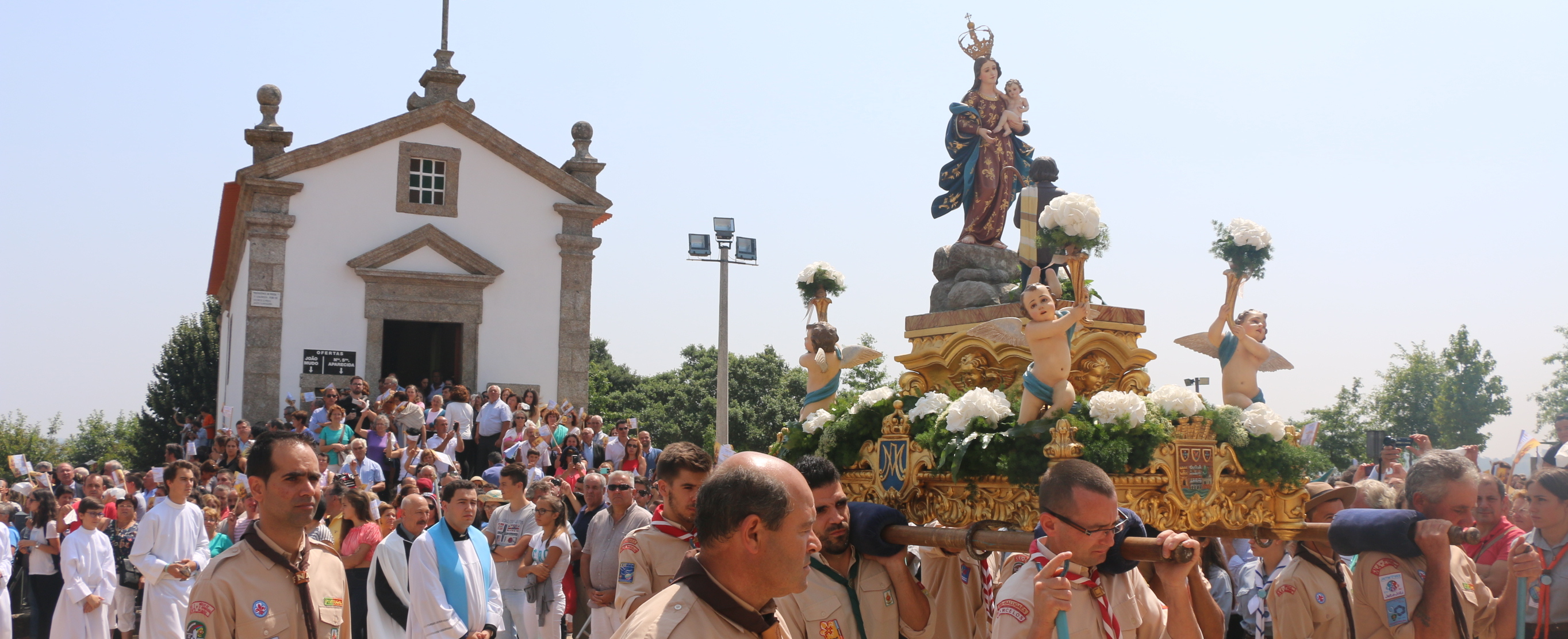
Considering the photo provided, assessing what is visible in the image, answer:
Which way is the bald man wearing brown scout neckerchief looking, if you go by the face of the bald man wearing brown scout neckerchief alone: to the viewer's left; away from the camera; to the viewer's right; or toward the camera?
to the viewer's right

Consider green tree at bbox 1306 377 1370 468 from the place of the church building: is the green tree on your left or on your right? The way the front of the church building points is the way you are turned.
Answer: on your left

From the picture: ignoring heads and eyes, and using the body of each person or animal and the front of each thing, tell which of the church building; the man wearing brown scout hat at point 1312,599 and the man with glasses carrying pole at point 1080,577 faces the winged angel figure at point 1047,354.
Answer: the church building

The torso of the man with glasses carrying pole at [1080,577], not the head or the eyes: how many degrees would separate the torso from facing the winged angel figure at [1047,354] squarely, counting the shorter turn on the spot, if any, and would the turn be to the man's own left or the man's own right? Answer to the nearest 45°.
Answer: approximately 135° to the man's own left

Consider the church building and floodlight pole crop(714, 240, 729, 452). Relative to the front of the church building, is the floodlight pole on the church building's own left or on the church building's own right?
on the church building's own left

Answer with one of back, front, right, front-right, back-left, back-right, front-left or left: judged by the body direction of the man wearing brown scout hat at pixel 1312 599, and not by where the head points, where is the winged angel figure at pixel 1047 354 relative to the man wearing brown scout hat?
back-right

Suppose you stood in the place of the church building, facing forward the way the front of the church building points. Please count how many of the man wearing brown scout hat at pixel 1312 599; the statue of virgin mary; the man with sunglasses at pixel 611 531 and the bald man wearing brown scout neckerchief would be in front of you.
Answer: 4

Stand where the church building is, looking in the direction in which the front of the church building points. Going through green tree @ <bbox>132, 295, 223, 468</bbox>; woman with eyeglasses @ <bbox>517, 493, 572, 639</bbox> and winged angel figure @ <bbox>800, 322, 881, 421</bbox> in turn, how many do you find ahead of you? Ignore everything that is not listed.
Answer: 2

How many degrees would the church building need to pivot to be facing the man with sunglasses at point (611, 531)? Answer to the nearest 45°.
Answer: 0° — it already faces them

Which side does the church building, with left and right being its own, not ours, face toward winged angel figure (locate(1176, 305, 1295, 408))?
front

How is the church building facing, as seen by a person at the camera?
facing the viewer

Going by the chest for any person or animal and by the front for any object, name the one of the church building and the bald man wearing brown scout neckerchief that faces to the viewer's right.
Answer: the bald man wearing brown scout neckerchief

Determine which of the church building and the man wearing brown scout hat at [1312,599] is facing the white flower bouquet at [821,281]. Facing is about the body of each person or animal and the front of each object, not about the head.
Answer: the church building

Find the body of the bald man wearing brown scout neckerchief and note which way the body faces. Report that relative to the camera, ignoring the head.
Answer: to the viewer's right
